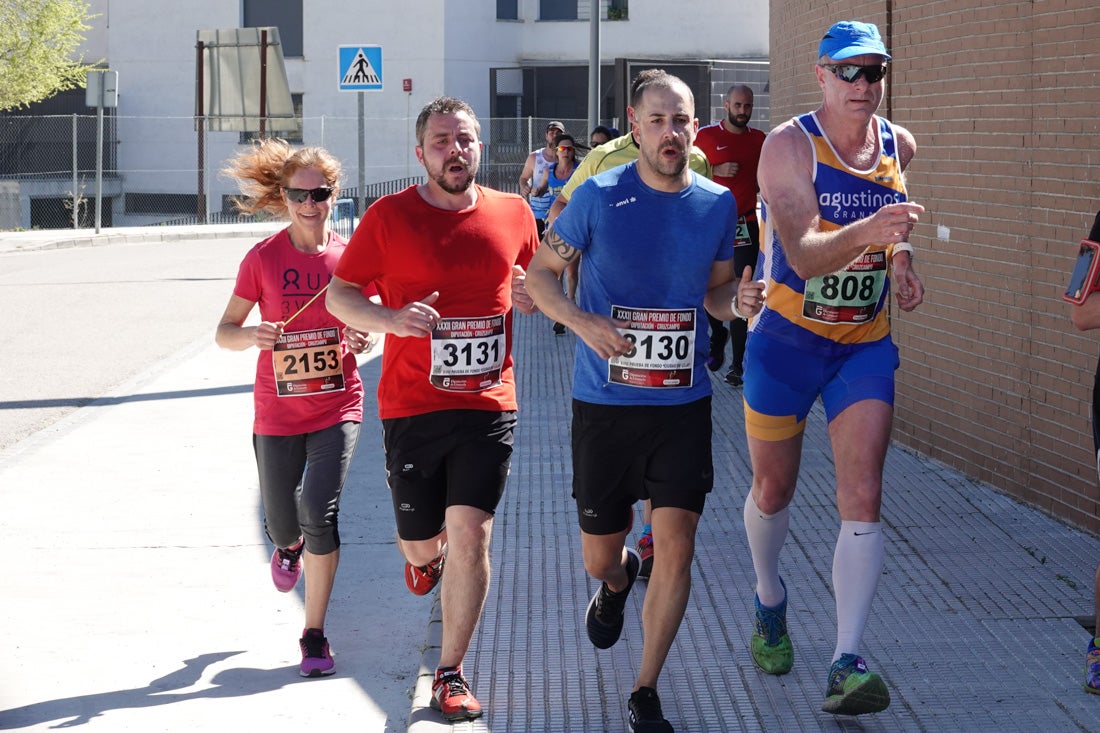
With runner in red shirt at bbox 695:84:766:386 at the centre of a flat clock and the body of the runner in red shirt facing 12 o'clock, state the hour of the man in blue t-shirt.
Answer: The man in blue t-shirt is roughly at 12 o'clock from the runner in red shirt.

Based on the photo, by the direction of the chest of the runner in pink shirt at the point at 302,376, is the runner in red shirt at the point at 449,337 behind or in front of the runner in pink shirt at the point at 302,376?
in front

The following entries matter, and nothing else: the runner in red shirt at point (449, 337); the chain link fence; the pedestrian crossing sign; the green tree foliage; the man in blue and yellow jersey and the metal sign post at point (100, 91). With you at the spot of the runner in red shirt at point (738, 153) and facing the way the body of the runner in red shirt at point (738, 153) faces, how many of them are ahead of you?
2

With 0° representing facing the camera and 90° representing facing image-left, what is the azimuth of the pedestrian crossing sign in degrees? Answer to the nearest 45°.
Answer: approximately 0°

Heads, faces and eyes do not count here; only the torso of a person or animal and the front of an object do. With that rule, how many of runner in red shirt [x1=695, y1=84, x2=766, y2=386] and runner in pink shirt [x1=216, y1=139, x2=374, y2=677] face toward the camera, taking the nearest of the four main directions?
2

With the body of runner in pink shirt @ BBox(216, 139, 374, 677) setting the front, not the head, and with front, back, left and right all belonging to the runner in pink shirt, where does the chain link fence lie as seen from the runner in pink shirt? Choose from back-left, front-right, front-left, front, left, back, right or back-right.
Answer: back

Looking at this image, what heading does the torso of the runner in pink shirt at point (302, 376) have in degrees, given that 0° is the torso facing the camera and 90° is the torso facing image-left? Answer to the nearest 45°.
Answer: approximately 0°

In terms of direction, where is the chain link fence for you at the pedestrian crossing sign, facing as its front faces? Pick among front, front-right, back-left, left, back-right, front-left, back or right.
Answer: back

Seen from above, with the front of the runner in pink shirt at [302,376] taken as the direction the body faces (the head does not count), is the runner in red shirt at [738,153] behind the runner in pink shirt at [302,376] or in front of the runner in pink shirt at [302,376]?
behind

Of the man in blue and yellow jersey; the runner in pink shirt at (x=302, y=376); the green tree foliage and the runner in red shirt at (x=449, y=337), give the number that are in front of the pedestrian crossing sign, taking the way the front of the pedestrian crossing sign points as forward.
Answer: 3
